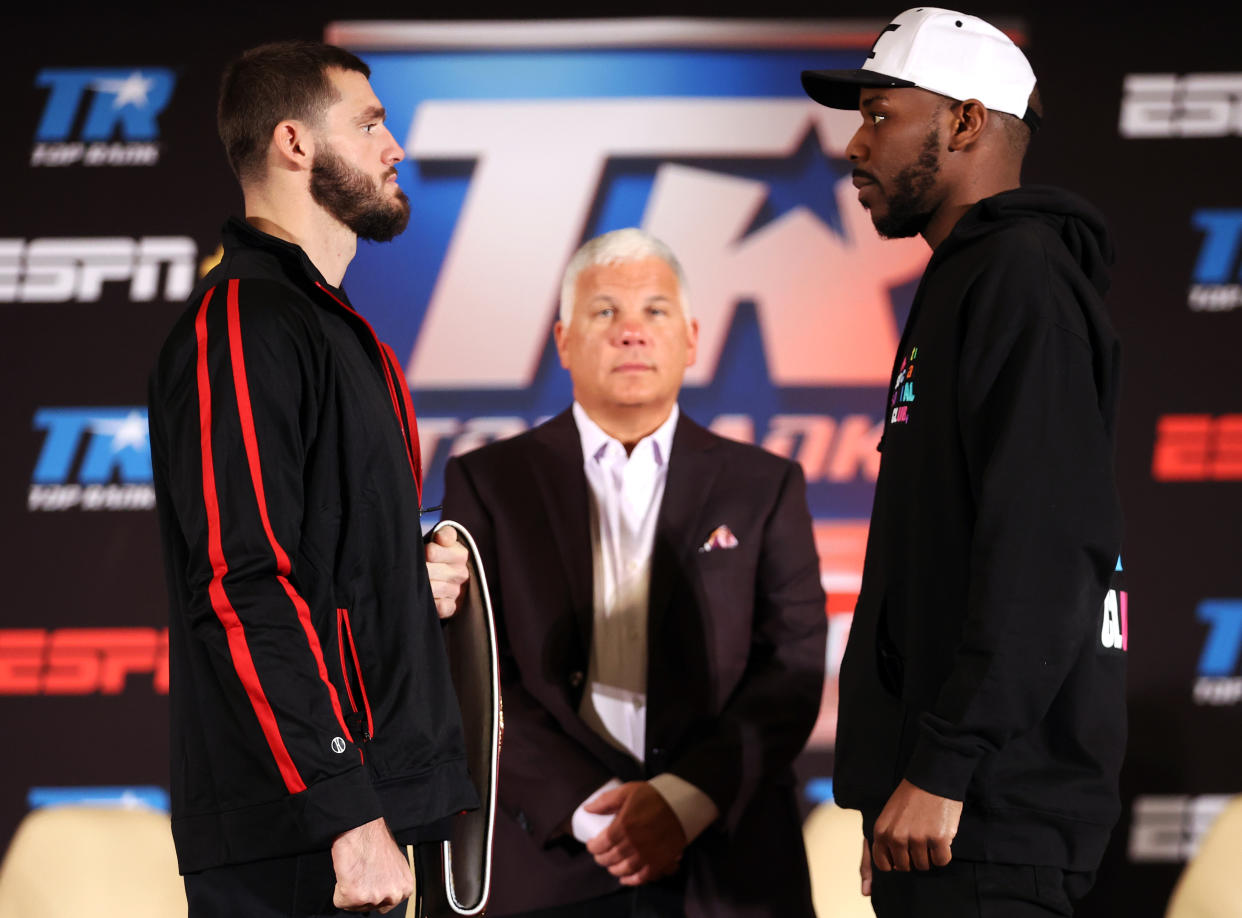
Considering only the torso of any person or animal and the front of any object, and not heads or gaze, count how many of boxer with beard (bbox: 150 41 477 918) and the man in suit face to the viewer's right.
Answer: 1

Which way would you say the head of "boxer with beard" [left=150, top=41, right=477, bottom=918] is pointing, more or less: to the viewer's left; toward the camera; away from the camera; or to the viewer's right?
to the viewer's right

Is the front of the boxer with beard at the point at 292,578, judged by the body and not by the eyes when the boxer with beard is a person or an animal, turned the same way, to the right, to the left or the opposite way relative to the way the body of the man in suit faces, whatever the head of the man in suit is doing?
to the left

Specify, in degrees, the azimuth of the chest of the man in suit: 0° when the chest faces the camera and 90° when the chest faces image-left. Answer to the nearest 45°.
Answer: approximately 0°

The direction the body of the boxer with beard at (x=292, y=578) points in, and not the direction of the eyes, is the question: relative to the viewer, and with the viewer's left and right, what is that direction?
facing to the right of the viewer

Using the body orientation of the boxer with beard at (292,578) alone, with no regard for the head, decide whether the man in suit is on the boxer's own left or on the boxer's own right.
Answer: on the boxer's own left
